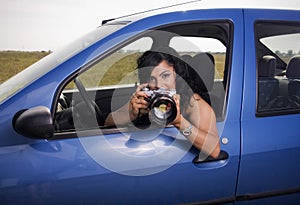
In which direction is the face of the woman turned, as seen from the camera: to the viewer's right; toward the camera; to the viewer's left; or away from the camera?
toward the camera

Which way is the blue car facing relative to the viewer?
to the viewer's left
